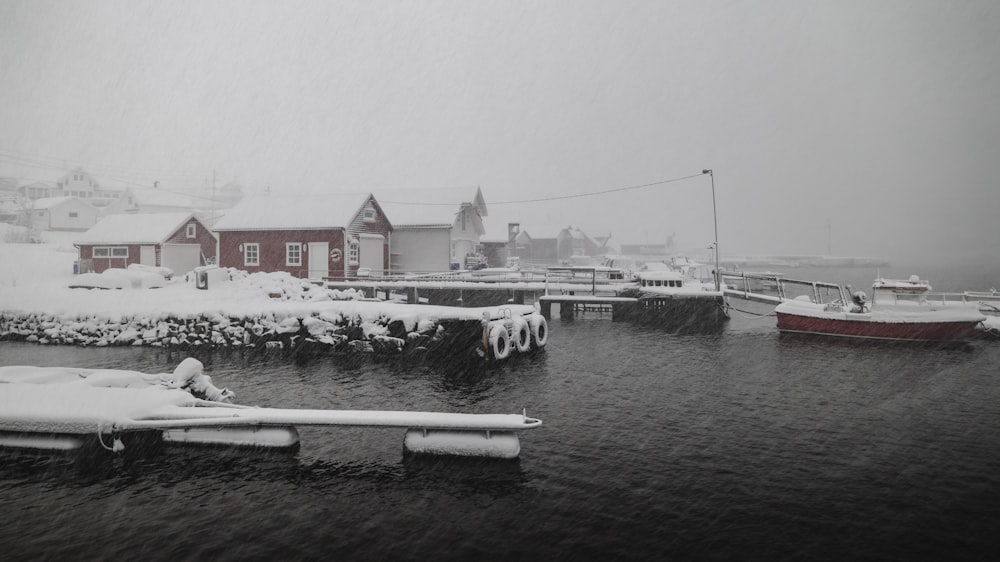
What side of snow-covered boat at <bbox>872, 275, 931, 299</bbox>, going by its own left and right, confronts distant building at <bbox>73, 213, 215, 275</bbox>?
back

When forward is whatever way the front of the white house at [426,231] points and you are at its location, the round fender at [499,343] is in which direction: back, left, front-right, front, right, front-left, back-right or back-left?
front-right

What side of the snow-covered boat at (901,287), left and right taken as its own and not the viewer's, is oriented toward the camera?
right

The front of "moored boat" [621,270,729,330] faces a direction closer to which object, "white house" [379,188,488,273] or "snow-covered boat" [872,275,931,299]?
the snow-covered boat
